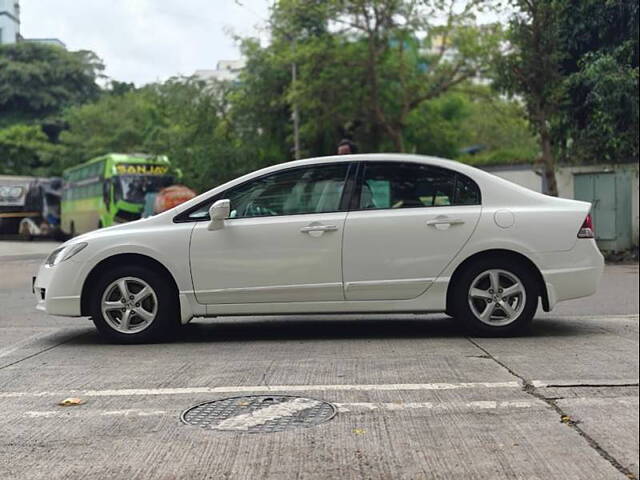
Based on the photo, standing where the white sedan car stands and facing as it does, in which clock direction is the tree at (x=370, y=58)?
The tree is roughly at 3 o'clock from the white sedan car.

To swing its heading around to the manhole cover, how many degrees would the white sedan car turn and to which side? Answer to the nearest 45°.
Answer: approximately 90° to its left

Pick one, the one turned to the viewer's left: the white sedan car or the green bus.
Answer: the white sedan car

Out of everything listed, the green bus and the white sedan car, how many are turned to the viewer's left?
1

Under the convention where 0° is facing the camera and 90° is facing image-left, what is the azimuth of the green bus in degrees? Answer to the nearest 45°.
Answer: approximately 315°

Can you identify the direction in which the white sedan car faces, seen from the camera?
facing to the left of the viewer

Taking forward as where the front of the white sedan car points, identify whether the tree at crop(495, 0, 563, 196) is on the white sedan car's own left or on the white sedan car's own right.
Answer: on the white sedan car's own right
